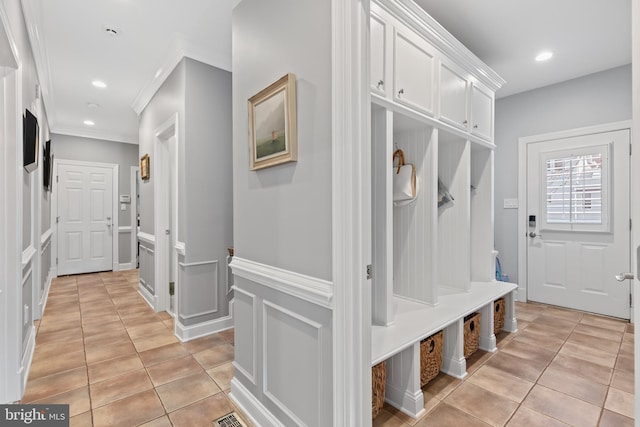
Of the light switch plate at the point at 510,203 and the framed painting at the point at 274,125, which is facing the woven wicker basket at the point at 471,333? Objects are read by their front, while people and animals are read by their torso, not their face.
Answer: the light switch plate

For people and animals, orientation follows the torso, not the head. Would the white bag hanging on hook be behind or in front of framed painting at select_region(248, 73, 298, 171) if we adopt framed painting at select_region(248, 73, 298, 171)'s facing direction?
behind

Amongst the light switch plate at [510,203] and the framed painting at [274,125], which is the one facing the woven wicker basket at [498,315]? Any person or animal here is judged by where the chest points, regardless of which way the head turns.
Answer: the light switch plate

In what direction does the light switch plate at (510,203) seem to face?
toward the camera

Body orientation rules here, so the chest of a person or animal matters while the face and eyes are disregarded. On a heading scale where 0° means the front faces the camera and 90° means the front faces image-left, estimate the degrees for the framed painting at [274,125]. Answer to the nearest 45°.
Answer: approximately 45°

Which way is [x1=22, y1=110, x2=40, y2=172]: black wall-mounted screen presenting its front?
to the viewer's right

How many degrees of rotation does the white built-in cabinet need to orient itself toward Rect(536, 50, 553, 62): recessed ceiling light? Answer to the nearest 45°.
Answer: approximately 90° to its left

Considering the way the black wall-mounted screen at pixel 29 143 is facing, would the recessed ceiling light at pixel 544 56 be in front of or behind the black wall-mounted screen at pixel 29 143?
in front

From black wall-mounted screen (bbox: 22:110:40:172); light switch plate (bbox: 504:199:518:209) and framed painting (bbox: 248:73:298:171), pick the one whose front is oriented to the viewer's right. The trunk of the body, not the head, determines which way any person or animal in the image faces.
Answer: the black wall-mounted screen

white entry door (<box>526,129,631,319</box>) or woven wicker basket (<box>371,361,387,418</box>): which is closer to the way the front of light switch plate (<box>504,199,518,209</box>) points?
the woven wicker basket

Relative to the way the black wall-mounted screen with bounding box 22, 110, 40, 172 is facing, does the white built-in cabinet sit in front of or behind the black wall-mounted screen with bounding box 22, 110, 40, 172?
in front

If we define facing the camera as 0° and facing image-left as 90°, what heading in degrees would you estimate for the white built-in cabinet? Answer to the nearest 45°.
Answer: approximately 315°

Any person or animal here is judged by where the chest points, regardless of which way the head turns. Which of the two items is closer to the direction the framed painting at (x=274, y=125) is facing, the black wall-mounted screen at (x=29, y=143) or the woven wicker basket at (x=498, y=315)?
the black wall-mounted screen

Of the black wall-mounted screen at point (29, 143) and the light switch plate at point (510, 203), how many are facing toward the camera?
1

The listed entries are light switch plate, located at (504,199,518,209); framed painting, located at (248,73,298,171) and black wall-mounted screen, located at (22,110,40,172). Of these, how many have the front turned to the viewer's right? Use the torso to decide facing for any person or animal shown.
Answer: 1
